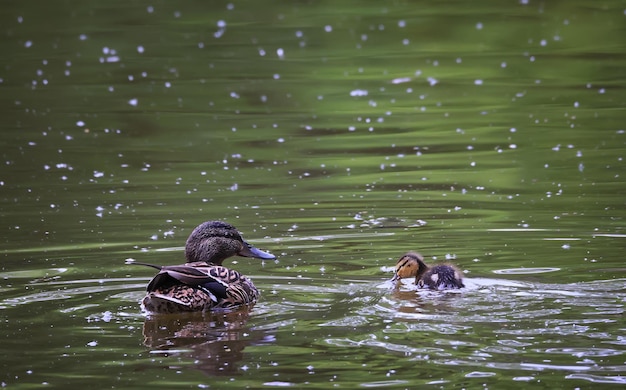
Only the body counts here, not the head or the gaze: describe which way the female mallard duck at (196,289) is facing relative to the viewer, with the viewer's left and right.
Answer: facing away from the viewer and to the right of the viewer

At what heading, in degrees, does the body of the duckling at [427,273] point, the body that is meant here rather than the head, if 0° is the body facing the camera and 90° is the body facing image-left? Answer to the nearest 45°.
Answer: approximately 90°
